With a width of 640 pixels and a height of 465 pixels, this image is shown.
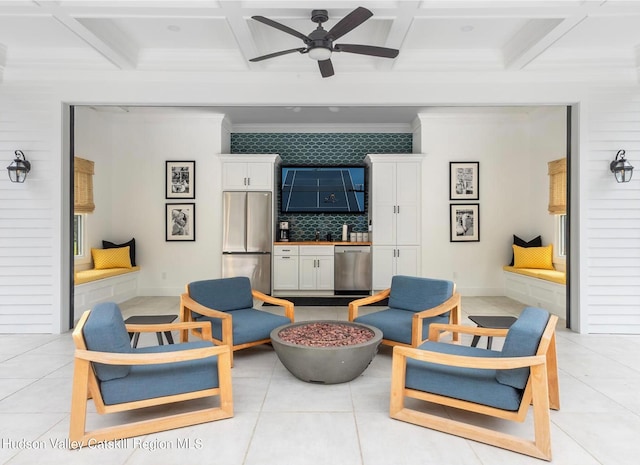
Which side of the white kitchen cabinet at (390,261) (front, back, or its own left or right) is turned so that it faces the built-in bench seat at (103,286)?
right

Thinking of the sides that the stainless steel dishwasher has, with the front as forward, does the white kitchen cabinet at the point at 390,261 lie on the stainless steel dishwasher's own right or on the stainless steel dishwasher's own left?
on the stainless steel dishwasher's own left

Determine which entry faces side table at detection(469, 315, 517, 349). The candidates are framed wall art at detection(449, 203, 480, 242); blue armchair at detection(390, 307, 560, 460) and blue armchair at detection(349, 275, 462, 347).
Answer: the framed wall art

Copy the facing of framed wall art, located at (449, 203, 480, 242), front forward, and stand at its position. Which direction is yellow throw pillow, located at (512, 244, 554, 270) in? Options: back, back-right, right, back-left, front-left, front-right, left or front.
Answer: left

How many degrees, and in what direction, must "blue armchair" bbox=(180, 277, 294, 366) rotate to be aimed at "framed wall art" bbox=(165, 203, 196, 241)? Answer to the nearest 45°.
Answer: approximately 135° to its left

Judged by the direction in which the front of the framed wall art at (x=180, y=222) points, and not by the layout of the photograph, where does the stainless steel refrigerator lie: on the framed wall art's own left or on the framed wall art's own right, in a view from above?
on the framed wall art's own left

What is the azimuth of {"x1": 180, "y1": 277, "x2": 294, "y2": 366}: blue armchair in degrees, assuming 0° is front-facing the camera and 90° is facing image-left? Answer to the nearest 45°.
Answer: approximately 315°

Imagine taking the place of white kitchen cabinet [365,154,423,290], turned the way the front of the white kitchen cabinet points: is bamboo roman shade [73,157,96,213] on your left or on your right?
on your right

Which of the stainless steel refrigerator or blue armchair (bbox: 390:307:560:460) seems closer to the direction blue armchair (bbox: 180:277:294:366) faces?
the blue armchair

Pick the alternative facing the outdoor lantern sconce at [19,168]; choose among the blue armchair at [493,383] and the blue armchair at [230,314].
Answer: the blue armchair at [493,383]

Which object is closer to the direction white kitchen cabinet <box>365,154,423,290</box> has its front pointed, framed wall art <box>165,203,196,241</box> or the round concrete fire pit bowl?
the round concrete fire pit bowl
